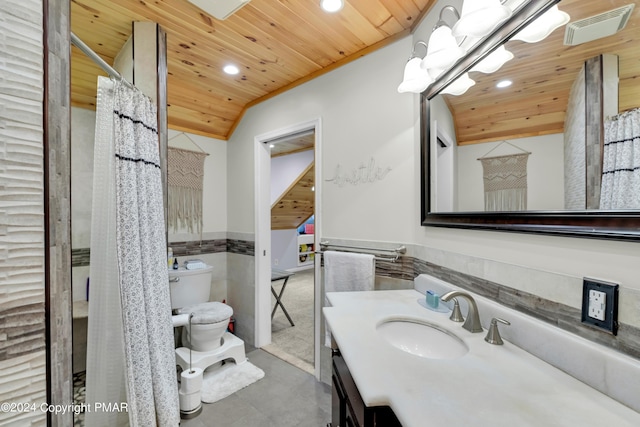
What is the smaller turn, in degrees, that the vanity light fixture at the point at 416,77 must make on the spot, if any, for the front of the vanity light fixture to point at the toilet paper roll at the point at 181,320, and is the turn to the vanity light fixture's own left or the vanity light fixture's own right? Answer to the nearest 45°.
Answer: approximately 45° to the vanity light fixture's own right

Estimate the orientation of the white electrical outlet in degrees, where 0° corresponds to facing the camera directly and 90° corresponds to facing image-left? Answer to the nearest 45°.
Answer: approximately 45°

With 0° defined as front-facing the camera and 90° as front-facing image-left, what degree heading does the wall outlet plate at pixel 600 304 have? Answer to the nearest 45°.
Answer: approximately 45°

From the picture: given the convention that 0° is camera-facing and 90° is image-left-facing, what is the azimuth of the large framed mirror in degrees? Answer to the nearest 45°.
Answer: approximately 45°

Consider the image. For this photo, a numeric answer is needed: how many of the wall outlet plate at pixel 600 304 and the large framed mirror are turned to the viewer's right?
0

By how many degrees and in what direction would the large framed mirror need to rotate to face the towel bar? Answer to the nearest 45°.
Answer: approximately 90° to its right

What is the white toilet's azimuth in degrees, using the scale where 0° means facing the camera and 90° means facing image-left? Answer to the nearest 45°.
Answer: approximately 315°

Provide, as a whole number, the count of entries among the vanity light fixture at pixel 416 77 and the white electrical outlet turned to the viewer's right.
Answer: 0

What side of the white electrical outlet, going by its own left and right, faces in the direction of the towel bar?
right
